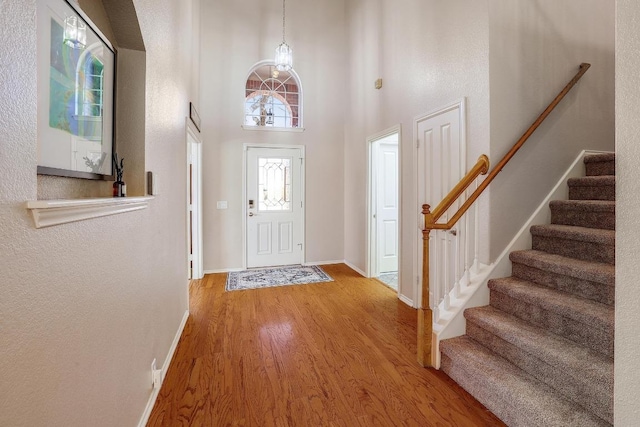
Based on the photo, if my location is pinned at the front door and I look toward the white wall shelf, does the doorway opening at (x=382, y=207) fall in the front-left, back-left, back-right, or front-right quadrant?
front-left

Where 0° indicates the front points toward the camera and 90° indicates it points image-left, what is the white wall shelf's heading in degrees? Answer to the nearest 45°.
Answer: approximately 315°

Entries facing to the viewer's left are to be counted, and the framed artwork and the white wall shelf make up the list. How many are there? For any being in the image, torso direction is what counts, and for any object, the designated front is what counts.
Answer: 0

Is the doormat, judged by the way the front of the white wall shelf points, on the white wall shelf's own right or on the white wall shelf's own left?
on the white wall shelf's own left

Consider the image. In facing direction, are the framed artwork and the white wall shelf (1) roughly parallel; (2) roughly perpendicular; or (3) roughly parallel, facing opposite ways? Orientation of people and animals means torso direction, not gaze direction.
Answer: roughly parallel

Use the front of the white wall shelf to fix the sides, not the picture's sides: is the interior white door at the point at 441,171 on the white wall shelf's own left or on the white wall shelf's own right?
on the white wall shelf's own left

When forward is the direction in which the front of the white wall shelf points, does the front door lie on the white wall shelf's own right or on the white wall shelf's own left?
on the white wall shelf's own left

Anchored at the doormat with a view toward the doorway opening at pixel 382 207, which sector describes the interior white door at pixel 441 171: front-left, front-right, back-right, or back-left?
front-right

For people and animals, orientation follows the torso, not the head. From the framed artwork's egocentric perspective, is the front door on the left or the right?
on its left

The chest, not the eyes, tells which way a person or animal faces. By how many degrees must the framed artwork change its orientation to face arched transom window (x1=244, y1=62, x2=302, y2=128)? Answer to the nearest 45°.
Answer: approximately 90° to its left
